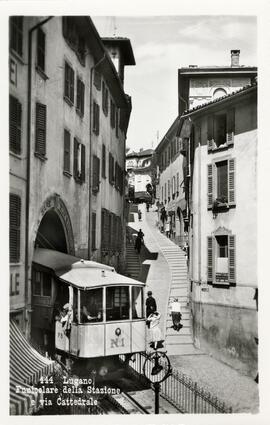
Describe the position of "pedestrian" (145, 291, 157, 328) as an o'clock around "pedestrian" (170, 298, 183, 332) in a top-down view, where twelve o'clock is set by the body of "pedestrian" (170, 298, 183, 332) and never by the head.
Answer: "pedestrian" (145, 291, 157, 328) is roughly at 8 o'clock from "pedestrian" (170, 298, 183, 332).

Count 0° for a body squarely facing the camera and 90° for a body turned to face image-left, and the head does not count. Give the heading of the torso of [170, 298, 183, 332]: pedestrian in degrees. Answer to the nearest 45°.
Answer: approximately 180°
